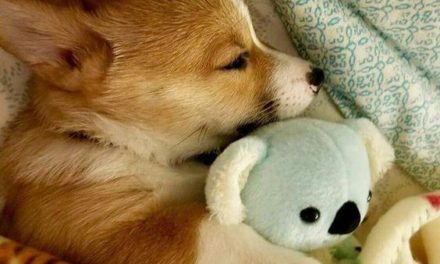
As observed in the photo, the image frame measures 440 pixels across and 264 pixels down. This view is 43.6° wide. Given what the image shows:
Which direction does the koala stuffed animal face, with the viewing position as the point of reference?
facing the viewer and to the right of the viewer
